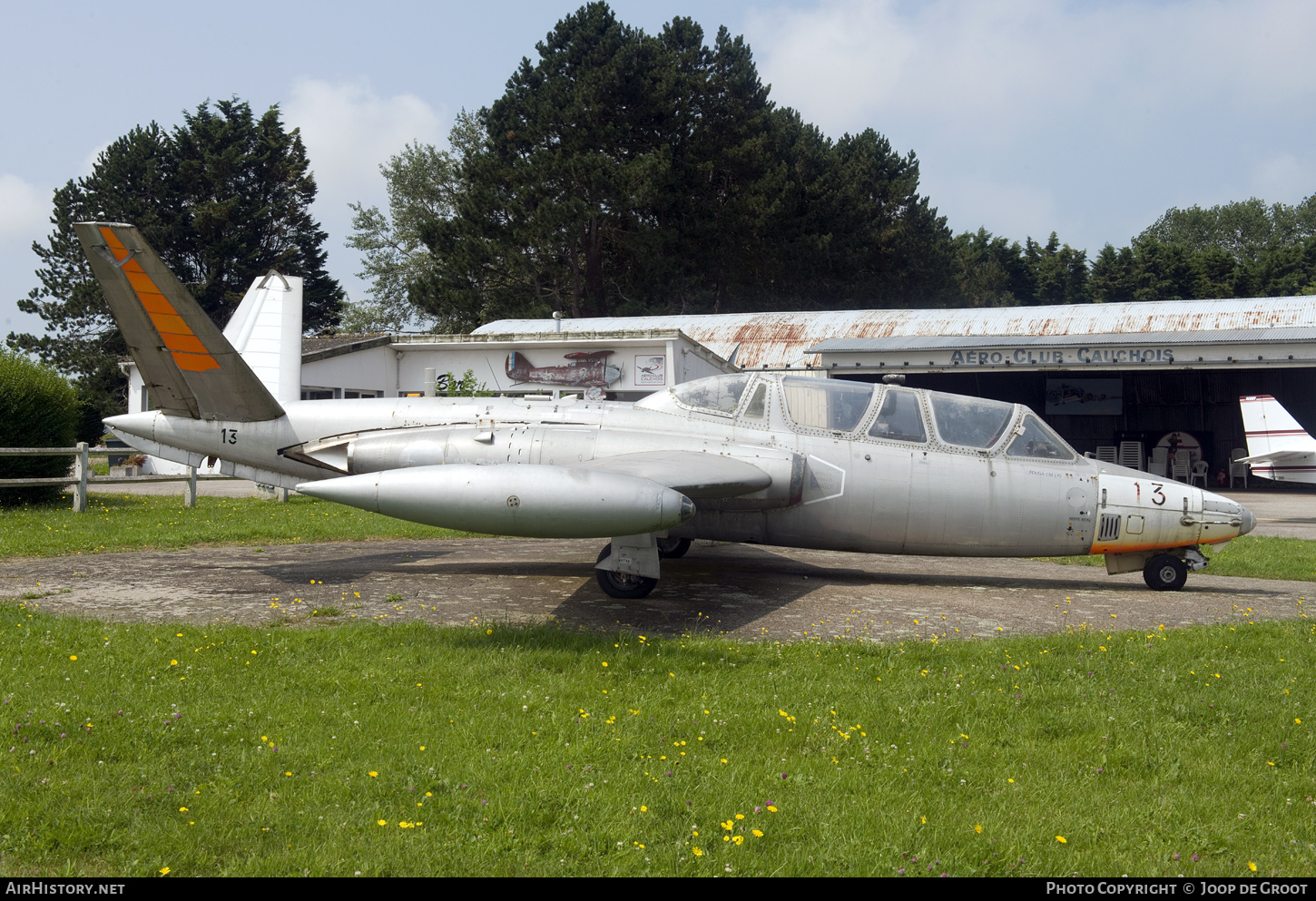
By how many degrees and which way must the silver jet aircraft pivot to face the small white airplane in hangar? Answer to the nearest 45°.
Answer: approximately 45° to its left

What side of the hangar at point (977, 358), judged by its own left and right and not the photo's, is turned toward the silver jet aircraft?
front

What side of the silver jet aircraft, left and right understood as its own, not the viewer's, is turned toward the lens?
right

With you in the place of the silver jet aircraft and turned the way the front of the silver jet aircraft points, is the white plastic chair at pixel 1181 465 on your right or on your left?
on your left

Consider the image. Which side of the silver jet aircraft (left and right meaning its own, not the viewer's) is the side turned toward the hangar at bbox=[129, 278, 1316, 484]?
left

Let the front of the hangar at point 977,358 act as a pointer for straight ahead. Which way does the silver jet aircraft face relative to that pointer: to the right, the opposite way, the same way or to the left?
to the left

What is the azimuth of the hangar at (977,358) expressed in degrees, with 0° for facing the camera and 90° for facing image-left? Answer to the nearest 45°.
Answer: approximately 0°

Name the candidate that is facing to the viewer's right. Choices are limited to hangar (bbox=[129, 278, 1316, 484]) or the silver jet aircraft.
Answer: the silver jet aircraft

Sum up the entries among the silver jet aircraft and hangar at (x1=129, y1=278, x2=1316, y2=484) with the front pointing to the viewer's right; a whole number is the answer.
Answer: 1
